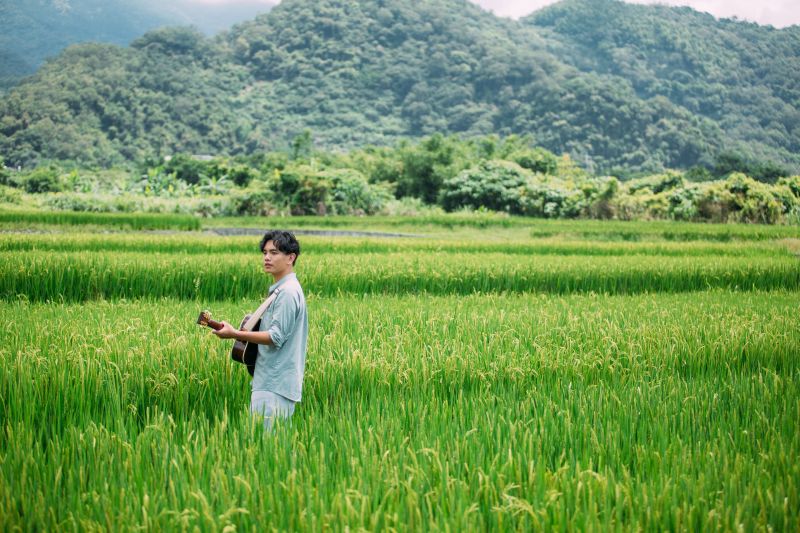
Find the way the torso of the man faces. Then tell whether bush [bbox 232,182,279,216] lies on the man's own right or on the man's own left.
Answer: on the man's own right

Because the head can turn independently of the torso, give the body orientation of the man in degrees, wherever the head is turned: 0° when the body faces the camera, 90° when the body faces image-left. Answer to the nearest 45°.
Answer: approximately 90°

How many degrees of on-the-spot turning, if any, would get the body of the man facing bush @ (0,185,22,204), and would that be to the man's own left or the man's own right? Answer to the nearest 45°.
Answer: approximately 90° to the man's own right

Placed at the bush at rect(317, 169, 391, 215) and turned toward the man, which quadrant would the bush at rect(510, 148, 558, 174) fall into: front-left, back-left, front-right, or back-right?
back-left

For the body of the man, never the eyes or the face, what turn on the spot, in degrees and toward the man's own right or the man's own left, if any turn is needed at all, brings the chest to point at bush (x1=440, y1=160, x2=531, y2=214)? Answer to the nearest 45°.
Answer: approximately 90° to the man's own right

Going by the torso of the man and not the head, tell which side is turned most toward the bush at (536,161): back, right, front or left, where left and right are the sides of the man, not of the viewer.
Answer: right
